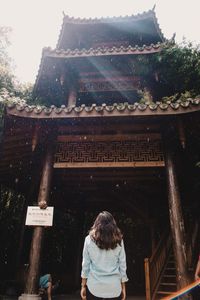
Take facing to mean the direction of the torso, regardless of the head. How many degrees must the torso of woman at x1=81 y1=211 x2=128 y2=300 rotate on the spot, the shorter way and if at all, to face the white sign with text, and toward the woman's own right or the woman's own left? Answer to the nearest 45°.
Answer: approximately 45° to the woman's own left

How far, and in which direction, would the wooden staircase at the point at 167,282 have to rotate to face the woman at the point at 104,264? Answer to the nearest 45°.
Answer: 0° — it already faces them

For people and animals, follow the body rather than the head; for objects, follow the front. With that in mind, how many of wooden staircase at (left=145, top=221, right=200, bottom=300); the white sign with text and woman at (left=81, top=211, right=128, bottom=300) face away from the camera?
1

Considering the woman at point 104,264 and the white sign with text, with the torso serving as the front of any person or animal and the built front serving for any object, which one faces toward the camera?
the white sign with text

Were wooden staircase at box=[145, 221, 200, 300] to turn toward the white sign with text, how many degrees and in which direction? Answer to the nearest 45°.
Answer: approximately 45° to its right

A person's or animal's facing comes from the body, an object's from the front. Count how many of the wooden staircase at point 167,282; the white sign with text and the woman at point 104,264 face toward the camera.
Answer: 2

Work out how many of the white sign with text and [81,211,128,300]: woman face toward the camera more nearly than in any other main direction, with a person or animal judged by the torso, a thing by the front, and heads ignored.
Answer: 1

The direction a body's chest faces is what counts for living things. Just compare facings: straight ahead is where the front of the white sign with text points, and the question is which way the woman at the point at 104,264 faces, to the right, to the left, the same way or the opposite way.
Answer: the opposite way

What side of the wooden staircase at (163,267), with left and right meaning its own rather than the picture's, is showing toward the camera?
front

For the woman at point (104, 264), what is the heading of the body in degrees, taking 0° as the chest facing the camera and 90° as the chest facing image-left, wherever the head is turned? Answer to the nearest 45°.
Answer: approximately 180°

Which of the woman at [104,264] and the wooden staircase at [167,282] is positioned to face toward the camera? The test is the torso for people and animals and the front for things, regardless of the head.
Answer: the wooden staircase

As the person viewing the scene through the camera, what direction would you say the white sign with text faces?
facing the viewer

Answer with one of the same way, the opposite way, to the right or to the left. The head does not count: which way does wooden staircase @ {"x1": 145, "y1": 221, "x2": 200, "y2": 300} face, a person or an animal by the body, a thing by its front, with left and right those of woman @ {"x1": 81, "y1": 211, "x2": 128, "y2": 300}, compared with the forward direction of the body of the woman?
the opposite way
